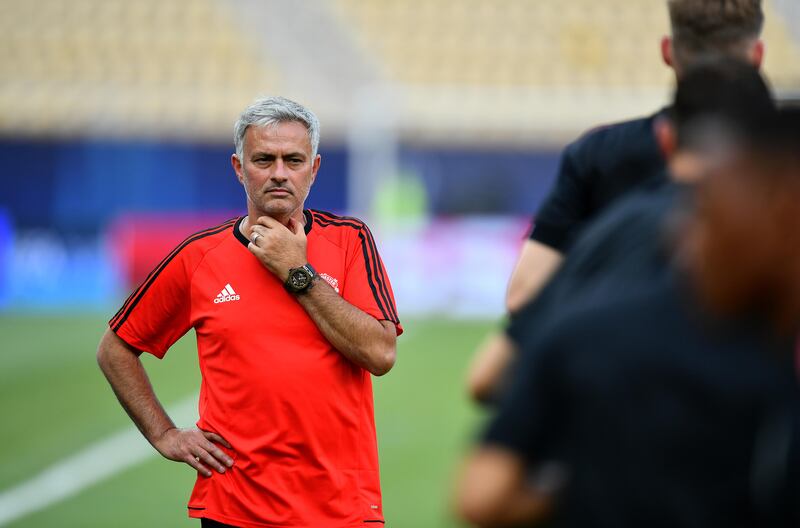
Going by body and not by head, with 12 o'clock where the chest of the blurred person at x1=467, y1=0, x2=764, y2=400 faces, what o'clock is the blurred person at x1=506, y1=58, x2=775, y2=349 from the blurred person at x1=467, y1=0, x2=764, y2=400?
the blurred person at x1=506, y1=58, x2=775, y2=349 is roughly at 6 o'clock from the blurred person at x1=467, y1=0, x2=764, y2=400.

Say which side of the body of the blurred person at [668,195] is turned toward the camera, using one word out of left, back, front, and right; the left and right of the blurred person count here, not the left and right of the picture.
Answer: back

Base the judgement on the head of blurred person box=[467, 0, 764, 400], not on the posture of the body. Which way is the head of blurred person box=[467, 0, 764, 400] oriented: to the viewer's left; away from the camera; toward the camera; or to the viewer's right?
away from the camera

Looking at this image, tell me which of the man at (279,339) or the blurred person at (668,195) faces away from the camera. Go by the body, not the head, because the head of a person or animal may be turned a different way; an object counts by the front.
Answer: the blurred person

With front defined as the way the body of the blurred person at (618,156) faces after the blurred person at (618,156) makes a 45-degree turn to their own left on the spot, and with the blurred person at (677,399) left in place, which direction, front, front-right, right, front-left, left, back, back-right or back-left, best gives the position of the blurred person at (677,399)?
back-left

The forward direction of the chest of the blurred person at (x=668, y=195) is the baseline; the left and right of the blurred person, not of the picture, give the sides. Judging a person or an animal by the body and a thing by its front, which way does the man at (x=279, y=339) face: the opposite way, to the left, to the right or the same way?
the opposite way

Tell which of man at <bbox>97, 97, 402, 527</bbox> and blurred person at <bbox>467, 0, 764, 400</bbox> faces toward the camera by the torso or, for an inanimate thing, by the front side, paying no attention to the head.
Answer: the man

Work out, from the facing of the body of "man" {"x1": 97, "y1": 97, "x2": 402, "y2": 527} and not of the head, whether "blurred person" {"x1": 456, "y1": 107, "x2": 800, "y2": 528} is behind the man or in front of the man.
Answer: in front

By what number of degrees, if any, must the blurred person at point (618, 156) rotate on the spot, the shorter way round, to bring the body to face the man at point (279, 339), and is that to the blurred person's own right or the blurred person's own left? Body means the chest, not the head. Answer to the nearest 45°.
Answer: approximately 45° to the blurred person's own left

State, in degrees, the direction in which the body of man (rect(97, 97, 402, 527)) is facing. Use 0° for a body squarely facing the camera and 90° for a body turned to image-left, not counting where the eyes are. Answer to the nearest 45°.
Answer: approximately 0°

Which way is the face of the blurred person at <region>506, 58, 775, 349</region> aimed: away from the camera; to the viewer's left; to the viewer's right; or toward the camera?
away from the camera

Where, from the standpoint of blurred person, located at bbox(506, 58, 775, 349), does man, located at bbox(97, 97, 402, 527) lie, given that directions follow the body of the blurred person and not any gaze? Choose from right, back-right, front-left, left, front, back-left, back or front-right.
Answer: front-left

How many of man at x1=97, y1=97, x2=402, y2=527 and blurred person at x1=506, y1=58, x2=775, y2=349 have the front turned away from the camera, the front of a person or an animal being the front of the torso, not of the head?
1

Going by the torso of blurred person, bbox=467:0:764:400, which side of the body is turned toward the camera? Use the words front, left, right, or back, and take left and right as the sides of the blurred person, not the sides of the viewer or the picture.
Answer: back

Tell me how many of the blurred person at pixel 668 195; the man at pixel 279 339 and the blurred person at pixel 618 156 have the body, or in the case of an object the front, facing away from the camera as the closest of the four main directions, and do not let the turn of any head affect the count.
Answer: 2
